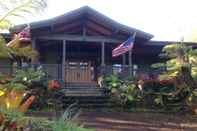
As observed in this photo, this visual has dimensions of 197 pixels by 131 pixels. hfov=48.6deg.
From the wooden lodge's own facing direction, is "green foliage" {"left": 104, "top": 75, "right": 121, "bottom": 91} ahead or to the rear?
ahead

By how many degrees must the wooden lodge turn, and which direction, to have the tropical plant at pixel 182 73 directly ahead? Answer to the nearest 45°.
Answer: approximately 45° to its left

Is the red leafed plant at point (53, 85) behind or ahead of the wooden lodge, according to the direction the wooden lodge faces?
ahead

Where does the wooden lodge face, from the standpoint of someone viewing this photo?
facing the viewer

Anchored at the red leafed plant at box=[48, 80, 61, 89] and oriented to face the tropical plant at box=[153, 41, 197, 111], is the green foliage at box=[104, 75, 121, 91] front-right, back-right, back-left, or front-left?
front-left
